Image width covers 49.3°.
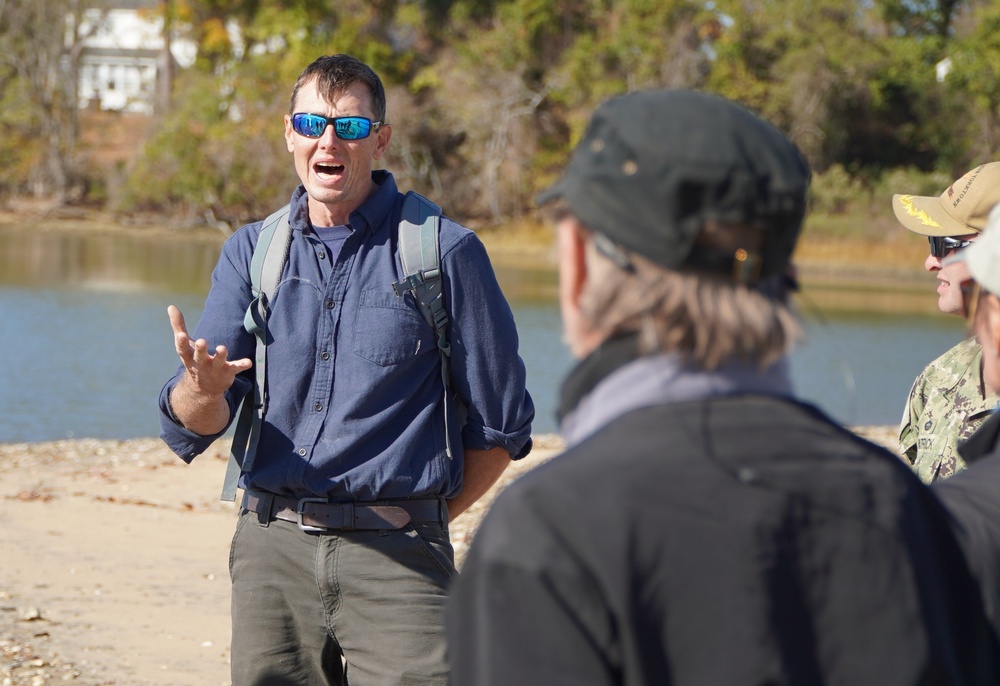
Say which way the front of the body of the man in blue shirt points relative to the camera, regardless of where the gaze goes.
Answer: toward the camera
